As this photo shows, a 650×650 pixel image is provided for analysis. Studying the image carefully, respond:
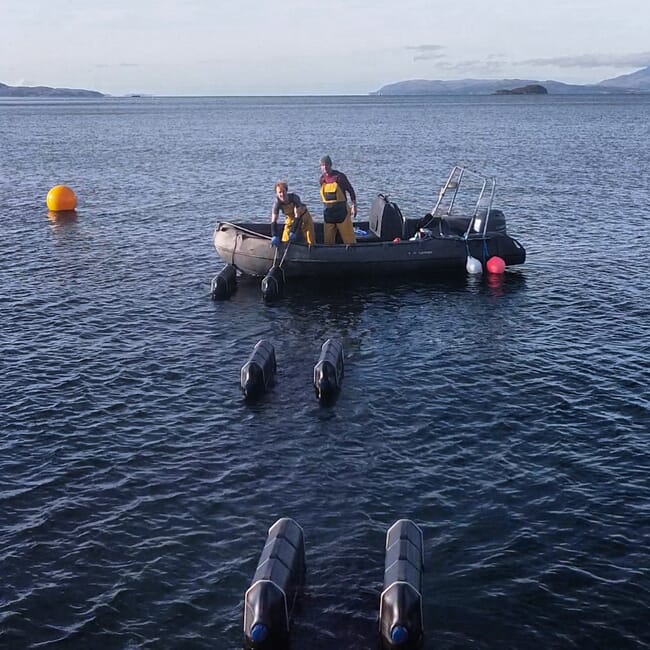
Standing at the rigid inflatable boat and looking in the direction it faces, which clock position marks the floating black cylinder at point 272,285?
The floating black cylinder is roughly at 11 o'clock from the rigid inflatable boat.

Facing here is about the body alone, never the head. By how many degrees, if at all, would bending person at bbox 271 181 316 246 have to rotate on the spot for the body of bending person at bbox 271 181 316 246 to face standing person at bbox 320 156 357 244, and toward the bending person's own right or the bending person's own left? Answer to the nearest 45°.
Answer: approximately 135° to the bending person's own left

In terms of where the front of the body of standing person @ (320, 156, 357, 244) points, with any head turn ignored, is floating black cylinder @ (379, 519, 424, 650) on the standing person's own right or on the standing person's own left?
on the standing person's own left

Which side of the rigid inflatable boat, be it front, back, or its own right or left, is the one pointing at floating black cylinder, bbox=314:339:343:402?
left

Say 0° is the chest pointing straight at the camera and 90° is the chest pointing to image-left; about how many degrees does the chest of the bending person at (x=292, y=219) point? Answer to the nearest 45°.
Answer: approximately 45°

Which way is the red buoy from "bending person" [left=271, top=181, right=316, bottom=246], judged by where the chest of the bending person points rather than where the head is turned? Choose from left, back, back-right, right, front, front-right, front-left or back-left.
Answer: back-left

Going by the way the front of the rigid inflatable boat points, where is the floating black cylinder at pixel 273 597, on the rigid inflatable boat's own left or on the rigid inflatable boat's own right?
on the rigid inflatable boat's own left

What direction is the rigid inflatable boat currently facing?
to the viewer's left

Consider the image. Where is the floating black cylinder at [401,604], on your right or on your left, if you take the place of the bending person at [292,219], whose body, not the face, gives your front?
on your left

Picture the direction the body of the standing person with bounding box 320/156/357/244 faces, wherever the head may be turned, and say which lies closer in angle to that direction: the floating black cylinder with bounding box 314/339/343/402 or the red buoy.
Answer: the floating black cylinder
